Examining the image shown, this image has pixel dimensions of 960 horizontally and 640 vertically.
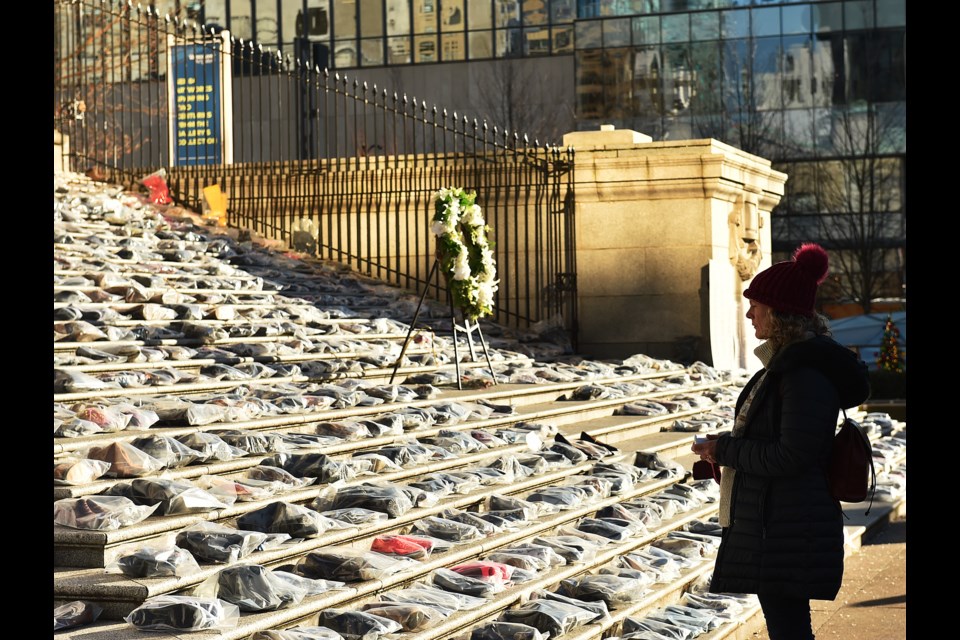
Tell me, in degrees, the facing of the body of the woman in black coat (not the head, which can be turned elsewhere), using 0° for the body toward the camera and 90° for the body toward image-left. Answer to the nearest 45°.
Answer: approximately 90°

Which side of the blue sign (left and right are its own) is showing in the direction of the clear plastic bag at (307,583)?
front

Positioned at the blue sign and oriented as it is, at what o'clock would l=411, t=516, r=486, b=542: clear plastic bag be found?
The clear plastic bag is roughly at 12 o'clock from the blue sign.

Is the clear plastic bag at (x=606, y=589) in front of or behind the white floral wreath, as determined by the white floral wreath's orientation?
in front

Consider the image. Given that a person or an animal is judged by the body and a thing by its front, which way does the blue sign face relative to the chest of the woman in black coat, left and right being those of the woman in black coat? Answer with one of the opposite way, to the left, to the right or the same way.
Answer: to the left

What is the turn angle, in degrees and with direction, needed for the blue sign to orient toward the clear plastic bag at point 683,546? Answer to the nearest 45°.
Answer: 0° — it already faces it

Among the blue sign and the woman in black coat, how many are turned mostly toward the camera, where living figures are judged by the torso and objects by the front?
1

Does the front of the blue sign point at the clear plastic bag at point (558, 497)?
yes

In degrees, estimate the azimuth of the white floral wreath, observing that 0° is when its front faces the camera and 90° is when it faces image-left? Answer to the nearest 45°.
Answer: approximately 315°

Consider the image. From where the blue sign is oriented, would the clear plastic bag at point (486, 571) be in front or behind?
in front

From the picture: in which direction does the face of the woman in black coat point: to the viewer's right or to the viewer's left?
to the viewer's left

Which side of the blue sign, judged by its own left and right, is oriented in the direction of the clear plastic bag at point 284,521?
front
